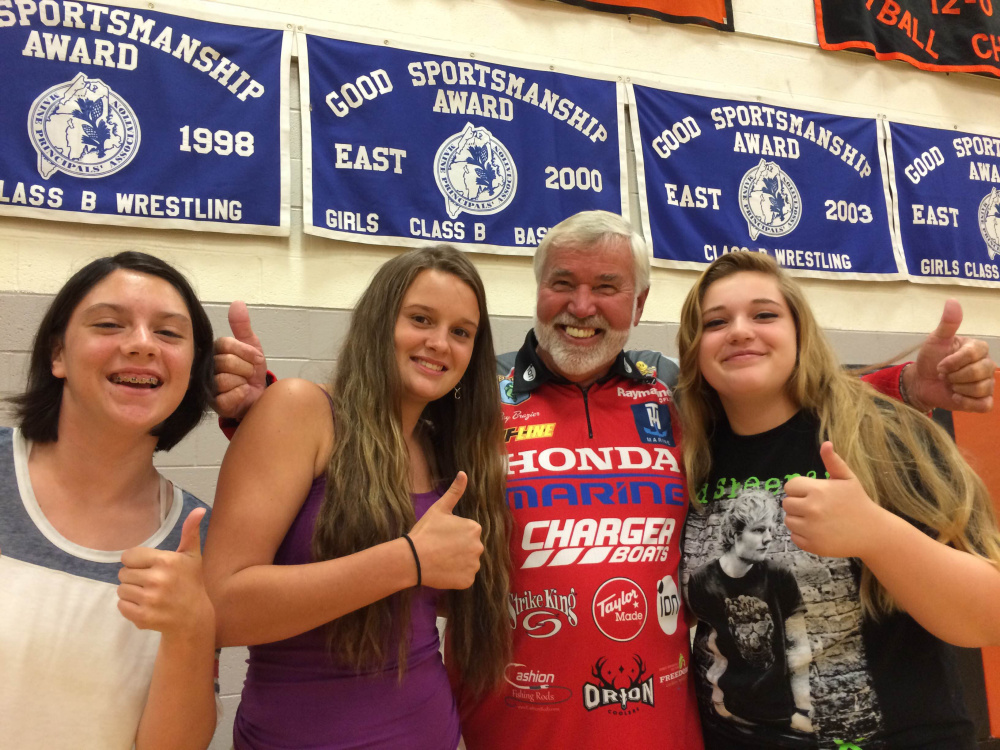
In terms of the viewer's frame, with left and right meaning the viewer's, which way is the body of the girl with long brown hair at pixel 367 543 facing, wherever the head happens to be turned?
facing the viewer and to the right of the viewer

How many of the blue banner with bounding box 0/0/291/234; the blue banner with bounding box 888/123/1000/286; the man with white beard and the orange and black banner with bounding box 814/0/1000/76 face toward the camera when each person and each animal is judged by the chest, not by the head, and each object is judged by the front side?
4

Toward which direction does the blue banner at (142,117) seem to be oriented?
toward the camera

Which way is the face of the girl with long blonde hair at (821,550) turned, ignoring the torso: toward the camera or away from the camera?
toward the camera

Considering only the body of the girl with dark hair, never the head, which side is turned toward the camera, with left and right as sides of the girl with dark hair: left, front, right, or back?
front

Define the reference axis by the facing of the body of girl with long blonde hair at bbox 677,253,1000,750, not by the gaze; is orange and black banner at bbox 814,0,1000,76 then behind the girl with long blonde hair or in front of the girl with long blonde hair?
behind

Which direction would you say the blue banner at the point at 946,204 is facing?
toward the camera

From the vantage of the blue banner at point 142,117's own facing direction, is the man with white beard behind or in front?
in front

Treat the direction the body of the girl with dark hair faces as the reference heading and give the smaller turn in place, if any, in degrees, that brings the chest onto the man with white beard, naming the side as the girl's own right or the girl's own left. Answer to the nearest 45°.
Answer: approximately 90° to the girl's own left

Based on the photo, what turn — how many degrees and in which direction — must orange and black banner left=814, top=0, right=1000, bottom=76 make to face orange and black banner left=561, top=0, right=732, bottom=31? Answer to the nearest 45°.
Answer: approximately 45° to its right

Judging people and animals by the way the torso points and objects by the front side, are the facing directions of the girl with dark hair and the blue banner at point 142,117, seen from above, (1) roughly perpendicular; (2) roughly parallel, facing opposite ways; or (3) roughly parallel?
roughly parallel

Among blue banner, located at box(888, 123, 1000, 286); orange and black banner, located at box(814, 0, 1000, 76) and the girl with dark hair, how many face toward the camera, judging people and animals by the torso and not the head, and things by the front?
3
